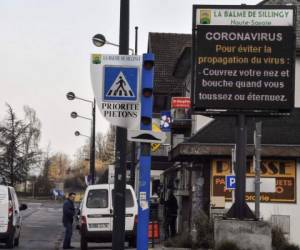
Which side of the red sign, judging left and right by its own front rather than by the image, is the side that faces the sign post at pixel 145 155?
front

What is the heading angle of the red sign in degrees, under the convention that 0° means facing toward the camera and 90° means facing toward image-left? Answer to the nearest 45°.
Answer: approximately 0°

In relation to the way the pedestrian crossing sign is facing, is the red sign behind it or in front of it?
behind

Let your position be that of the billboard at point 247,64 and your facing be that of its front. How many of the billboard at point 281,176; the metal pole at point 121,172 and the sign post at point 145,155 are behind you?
1

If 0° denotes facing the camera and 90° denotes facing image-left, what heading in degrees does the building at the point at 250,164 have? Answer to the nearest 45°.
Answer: approximately 0°

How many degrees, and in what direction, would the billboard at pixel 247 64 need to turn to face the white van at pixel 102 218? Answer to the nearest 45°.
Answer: approximately 135° to its right

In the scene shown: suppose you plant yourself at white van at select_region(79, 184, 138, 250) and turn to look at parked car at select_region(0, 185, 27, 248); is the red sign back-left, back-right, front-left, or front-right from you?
back-right

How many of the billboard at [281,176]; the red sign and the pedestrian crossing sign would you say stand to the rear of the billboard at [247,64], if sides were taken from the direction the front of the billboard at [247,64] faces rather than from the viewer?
2
